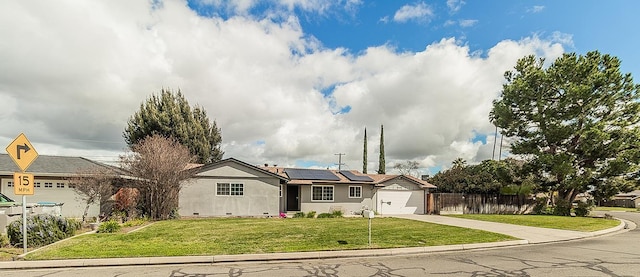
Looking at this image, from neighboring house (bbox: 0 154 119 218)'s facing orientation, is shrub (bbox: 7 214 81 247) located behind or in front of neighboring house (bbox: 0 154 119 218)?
in front

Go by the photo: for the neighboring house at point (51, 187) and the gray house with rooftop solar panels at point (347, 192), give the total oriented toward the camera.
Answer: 2

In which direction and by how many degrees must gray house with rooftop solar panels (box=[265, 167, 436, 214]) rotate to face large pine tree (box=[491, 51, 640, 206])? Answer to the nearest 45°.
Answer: approximately 90° to its left

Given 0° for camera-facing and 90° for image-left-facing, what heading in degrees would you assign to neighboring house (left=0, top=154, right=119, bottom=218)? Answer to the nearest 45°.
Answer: approximately 0°

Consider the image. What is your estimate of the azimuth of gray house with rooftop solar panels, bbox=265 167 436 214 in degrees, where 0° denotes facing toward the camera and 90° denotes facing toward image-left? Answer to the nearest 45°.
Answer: approximately 0°

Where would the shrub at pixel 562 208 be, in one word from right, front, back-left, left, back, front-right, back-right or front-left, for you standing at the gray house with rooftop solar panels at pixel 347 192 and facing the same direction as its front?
left
